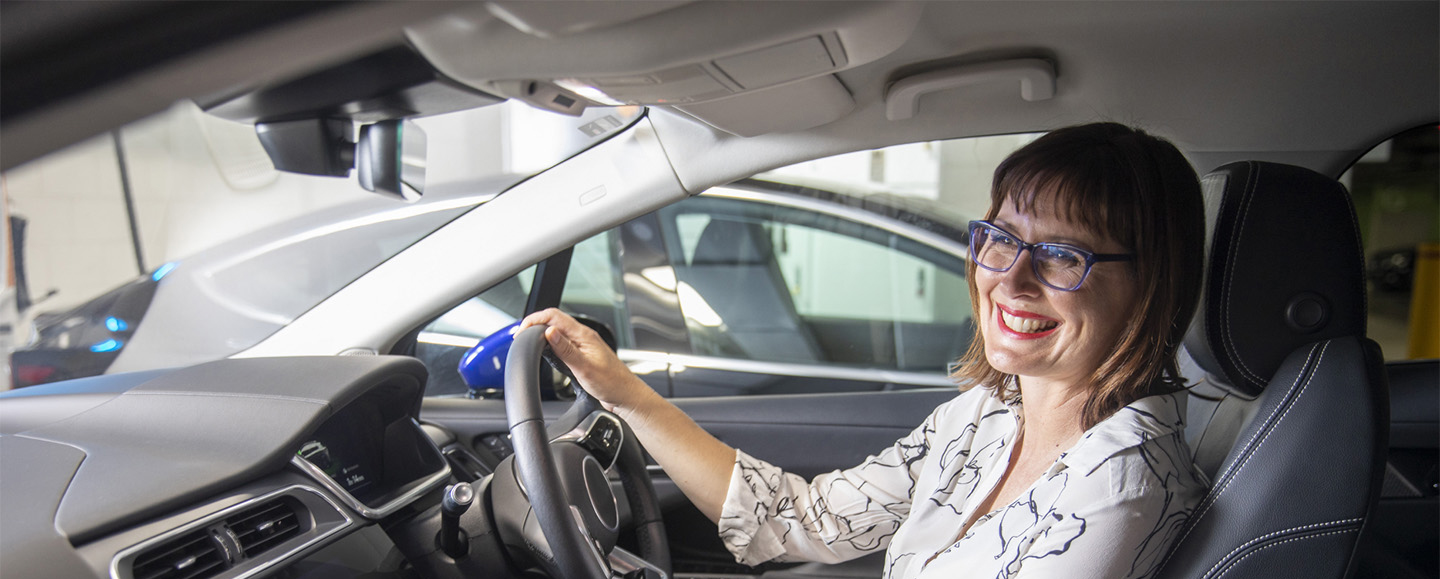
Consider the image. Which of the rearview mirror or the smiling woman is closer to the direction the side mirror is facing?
the smiling woman

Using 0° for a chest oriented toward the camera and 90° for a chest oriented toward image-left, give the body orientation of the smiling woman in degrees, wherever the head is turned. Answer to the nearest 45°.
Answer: approximately 45°

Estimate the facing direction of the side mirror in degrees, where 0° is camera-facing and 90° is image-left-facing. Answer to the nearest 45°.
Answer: approximately 315°

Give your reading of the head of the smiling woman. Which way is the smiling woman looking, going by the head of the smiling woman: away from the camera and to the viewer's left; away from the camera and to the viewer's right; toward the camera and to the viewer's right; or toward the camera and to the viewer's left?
toward the camera and to the viewer's left

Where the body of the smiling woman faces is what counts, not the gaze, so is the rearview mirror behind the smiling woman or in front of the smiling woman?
in front

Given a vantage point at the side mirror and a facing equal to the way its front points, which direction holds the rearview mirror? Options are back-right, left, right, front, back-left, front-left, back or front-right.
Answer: front-right

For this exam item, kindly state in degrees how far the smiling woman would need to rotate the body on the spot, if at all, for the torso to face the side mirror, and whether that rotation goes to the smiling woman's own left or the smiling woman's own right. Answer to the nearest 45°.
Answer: approximately 90° to the smiling woman's own right

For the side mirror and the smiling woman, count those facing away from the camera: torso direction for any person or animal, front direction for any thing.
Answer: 0

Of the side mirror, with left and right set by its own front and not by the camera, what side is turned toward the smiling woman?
front

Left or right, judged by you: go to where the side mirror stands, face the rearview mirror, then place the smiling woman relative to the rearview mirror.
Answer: left

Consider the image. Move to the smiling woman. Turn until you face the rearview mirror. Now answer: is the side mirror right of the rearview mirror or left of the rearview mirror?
right

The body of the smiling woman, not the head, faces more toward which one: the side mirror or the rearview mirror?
the rearview mirror
